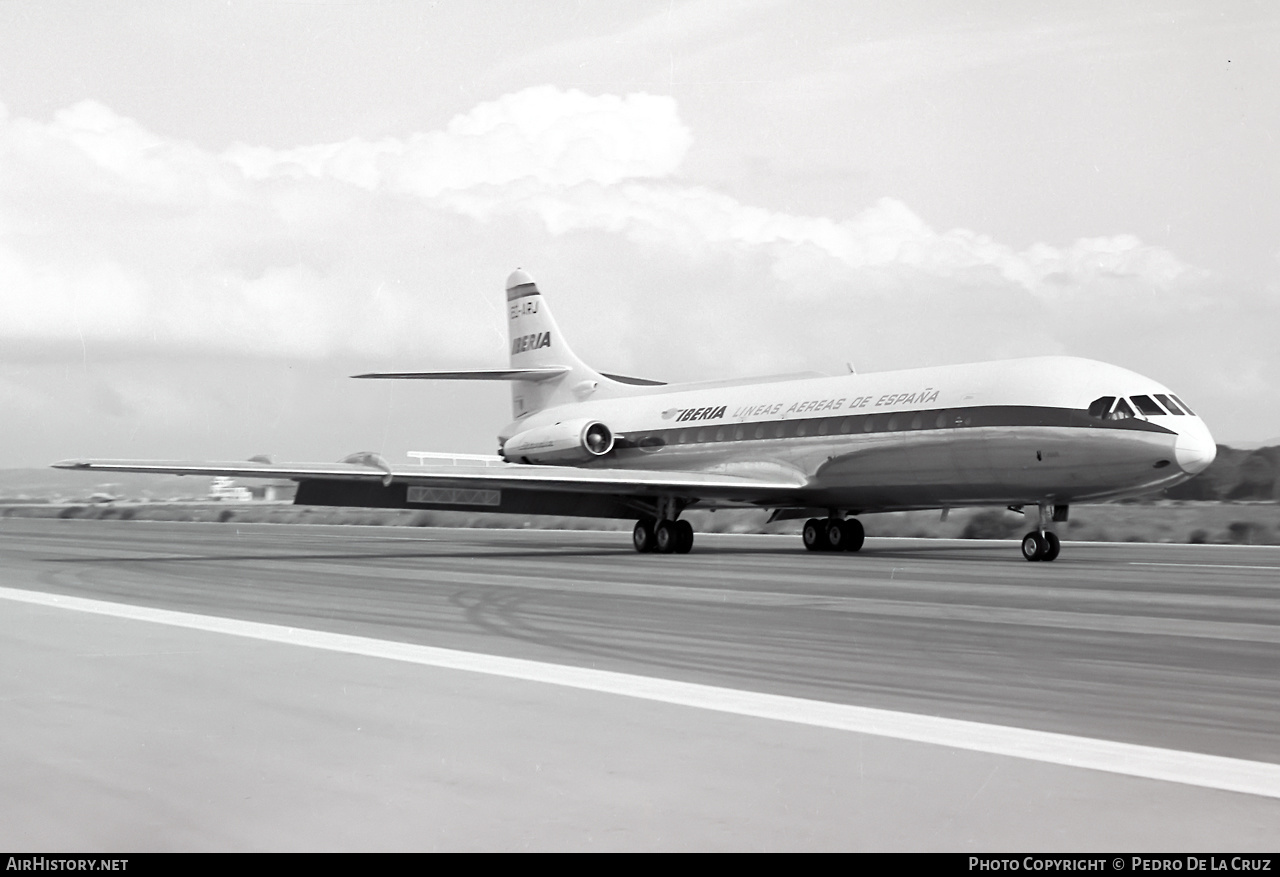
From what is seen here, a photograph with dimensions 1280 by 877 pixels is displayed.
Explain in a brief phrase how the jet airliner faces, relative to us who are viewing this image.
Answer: facing the viewer and to the right of the viewer
